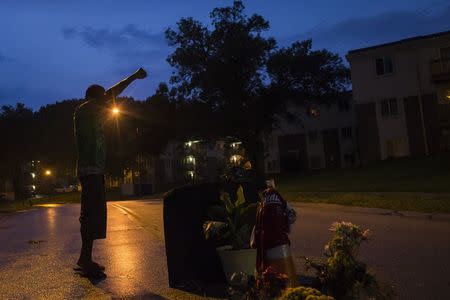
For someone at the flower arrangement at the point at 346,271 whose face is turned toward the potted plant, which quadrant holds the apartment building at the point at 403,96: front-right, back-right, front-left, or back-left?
front-right

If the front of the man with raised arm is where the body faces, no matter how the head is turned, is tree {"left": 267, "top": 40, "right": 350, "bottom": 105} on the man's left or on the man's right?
on the man's left

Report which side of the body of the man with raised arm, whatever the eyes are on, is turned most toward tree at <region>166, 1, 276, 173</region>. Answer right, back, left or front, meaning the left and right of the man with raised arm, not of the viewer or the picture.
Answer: left

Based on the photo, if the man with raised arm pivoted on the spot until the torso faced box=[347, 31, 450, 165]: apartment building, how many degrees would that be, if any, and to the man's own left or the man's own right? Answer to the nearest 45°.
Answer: approximately 45° to the man's own left

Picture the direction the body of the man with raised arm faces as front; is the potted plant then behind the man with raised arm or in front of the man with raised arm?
in front

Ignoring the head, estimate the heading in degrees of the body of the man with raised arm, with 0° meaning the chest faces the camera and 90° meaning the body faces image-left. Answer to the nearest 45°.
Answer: approximately 270°

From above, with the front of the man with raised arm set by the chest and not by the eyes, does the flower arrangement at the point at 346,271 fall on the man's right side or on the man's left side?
on the man's right side

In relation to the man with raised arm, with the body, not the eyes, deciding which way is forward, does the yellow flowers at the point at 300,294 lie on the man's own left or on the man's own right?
on the man's own right
